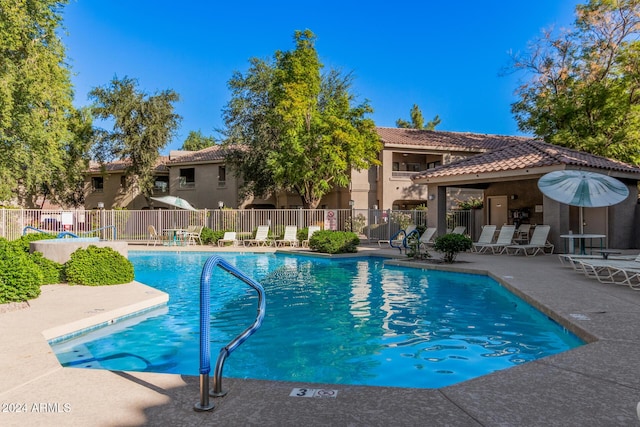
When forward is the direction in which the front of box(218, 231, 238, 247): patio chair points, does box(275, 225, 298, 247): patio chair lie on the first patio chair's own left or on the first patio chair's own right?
on the first patio chair's own left

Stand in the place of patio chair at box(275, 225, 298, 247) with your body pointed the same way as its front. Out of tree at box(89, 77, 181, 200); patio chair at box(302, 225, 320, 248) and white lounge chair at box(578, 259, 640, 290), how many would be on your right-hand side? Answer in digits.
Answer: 1

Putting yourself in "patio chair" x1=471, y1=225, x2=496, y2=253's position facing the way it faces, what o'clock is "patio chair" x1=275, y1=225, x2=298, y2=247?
"patio chair" x1=275, y1=225, x2=298, y2=247 is roughly at 2 o'clock from "patio chair" x1=471, y1=225, x2=496, y2=253.

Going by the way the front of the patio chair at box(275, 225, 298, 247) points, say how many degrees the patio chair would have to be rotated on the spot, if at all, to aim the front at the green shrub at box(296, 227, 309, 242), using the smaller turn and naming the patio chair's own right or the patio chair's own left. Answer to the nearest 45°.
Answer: approximately 135° to the patio chair's own left

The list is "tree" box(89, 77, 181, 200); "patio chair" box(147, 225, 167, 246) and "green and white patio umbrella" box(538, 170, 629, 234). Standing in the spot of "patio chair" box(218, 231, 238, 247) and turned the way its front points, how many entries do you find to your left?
1

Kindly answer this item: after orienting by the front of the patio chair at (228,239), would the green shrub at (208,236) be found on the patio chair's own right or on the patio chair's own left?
on the patio chair's own right

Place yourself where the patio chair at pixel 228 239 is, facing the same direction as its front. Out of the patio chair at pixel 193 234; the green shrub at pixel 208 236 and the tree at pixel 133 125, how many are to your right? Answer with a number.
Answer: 3

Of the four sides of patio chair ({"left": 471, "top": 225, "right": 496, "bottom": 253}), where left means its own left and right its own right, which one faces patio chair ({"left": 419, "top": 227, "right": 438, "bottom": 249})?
right
